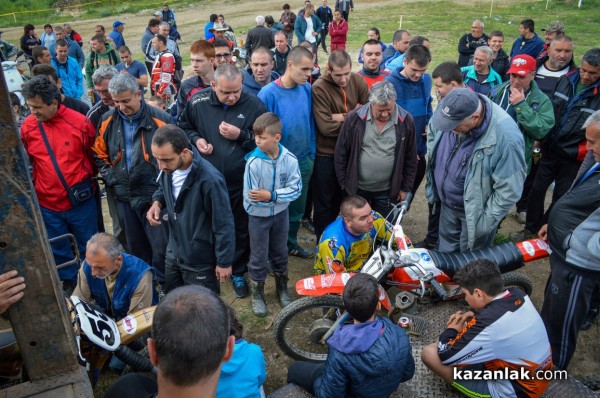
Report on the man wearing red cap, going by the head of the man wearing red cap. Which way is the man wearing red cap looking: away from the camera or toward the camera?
toward the camera

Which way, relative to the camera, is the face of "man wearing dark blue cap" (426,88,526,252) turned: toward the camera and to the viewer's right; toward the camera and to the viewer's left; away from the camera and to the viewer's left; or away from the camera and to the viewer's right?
toward the camera and to the viewer's left

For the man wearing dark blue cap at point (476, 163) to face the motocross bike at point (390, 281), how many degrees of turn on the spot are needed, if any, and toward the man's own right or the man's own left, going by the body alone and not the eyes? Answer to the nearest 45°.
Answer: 0° — they already face it

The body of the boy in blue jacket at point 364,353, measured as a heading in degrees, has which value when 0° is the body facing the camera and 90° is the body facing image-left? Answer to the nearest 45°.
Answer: approximately 180°

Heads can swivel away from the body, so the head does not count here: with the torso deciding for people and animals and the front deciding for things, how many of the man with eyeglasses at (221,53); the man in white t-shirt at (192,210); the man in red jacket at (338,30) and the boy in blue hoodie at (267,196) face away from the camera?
0

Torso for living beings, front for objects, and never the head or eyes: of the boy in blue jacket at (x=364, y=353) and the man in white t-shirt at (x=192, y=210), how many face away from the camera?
1

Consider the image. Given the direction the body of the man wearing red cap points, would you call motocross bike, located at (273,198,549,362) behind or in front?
in front

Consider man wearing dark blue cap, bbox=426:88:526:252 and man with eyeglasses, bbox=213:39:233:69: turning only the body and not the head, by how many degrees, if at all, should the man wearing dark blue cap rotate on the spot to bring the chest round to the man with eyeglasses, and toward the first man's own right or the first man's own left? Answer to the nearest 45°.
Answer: approximately 90° to the first man's own right

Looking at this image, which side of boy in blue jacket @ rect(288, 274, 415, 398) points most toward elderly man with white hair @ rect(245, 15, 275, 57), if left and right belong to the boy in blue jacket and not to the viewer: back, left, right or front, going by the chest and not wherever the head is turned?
front

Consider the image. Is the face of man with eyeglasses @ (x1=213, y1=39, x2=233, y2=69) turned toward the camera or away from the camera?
toward the camera

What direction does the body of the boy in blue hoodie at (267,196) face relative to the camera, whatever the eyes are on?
toward the camera

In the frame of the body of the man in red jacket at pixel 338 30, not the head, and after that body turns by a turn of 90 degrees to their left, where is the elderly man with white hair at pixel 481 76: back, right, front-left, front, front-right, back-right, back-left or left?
right

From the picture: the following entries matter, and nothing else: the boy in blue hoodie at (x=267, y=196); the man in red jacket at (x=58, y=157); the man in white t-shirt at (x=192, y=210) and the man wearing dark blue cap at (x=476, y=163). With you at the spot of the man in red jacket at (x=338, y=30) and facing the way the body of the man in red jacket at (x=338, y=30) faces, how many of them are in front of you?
4

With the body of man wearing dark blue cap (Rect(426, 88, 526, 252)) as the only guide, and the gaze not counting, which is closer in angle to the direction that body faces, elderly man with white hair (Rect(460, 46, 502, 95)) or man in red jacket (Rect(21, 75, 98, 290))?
the man in red jacket

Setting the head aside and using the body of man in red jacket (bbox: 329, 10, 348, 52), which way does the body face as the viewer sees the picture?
toward the camera

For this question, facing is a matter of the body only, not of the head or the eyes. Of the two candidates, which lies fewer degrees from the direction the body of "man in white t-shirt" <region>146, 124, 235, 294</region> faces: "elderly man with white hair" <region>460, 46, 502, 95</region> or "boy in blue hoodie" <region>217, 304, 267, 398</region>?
the boy in blue hoodie

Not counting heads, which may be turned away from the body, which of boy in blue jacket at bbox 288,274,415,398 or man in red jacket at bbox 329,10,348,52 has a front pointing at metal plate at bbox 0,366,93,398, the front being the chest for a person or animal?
the man in red jacket

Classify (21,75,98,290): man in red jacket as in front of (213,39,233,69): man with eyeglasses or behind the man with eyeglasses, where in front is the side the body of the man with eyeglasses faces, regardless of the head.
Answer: in front

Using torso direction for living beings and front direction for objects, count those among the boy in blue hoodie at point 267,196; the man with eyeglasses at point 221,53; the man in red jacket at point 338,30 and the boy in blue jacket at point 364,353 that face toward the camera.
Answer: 3
